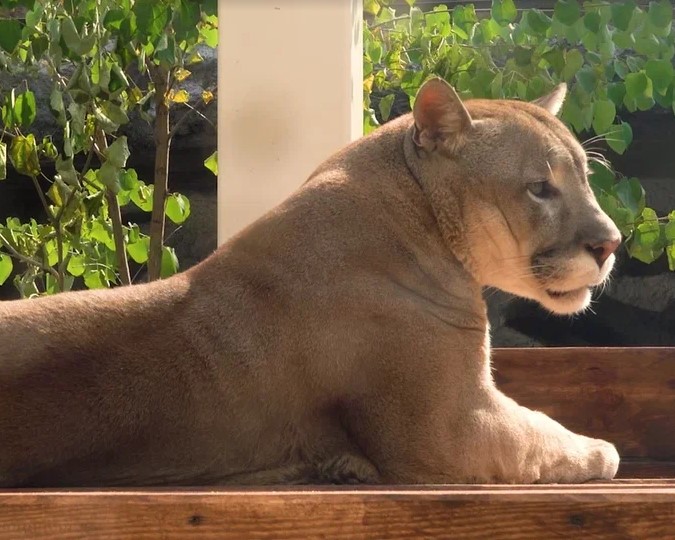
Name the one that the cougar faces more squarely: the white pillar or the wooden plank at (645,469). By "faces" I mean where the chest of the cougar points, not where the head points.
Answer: the wooden plank

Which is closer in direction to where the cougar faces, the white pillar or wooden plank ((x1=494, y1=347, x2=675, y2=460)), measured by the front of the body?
the wooden plank

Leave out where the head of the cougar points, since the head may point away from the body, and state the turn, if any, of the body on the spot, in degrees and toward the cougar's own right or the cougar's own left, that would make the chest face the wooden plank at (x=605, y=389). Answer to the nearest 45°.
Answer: approximately 45° to the cougar's own left

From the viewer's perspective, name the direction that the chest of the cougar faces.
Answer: to the viewer's right

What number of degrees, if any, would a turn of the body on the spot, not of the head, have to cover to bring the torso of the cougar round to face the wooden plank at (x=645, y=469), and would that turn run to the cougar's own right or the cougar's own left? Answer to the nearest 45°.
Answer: approximately 45° to the cougar's own left

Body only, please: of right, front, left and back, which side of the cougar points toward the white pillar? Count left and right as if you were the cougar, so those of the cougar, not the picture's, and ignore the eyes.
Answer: left
